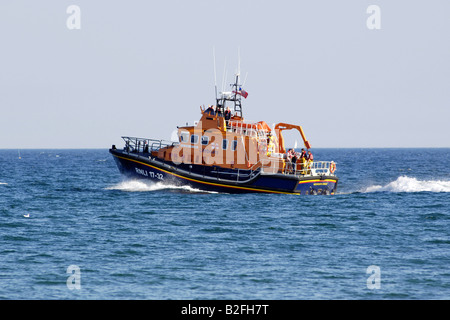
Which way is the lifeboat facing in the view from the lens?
facing away from the viewer and to the left of the viewer
